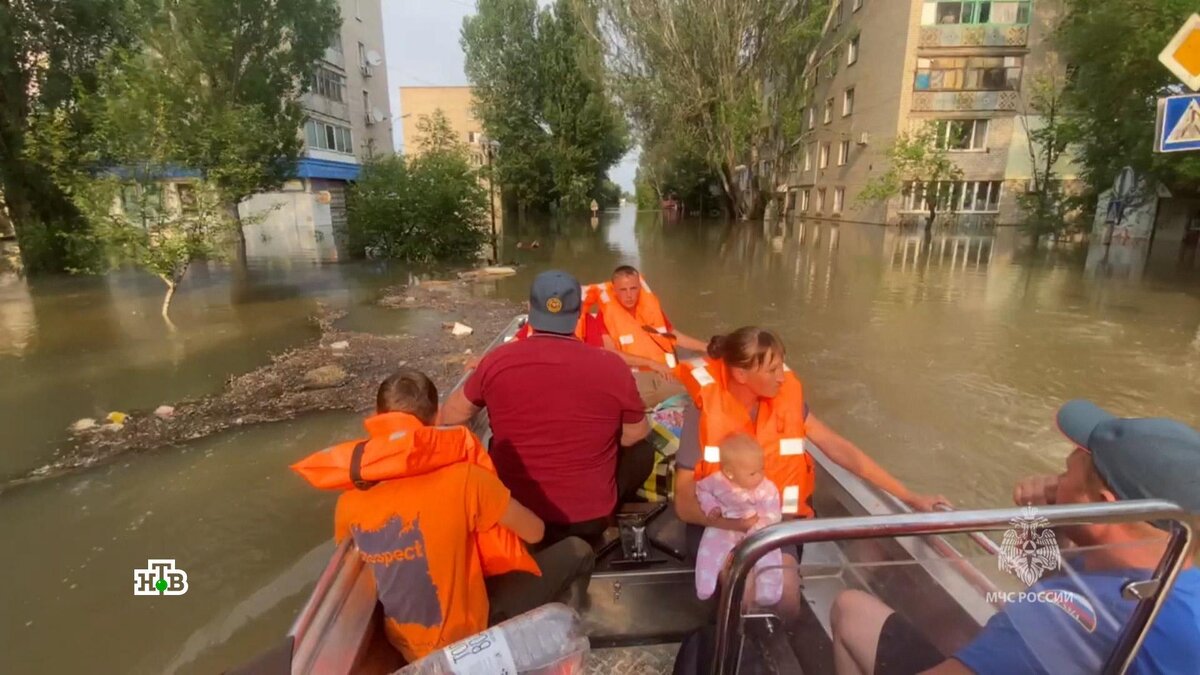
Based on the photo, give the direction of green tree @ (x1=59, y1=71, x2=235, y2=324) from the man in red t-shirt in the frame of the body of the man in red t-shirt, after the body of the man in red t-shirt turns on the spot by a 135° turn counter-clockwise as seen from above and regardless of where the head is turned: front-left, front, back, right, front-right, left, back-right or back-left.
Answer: right

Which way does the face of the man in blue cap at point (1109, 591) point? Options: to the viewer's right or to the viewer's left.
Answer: to the viewer's left

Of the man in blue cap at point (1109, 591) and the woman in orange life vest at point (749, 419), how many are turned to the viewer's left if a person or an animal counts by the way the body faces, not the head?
1

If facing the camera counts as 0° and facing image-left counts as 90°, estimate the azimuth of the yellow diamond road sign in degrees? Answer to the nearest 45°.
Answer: approximately 0°

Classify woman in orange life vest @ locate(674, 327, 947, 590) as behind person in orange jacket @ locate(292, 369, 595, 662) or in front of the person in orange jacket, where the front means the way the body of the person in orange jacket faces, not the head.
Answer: in front

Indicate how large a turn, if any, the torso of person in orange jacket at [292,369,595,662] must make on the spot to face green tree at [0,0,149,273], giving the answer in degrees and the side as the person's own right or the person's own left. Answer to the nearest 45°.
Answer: approximately 90° to the person's own left

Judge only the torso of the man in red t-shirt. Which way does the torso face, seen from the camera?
away from the camera

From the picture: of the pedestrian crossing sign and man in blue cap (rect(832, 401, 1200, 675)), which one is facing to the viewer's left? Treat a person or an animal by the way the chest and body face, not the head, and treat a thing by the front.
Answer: the man in blue cap

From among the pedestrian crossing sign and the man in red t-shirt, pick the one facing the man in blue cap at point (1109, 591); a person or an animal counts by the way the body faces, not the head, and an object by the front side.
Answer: the pedestrian crossing sign

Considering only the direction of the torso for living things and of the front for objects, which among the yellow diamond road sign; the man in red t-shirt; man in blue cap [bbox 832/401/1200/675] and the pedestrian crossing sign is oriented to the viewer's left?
the man in blue cap

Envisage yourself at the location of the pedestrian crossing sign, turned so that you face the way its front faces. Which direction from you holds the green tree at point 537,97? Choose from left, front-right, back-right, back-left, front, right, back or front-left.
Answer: back-right

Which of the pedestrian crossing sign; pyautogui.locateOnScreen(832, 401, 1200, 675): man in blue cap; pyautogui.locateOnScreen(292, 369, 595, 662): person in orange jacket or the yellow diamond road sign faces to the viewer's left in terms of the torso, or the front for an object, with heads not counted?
the man in blue cap

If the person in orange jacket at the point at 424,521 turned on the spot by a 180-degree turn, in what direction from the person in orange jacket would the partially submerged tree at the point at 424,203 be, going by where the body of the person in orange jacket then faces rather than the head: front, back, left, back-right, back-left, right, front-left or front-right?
back-right

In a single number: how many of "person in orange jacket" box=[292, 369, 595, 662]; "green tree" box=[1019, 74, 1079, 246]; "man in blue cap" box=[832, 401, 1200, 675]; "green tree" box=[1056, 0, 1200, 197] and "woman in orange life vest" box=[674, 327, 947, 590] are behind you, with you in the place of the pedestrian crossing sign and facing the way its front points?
2

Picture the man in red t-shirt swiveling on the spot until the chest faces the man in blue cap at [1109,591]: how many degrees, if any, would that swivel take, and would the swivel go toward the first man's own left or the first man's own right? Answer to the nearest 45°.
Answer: approximately 135° to the first man's own right
